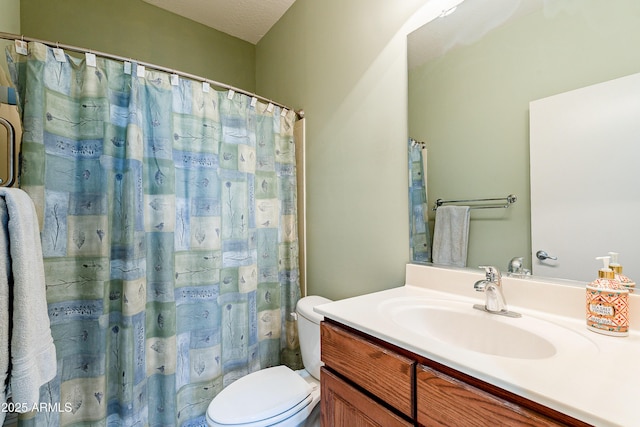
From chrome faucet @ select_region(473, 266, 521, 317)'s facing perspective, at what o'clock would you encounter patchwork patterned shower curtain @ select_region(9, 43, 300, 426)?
The patchwork patterned shower curtain is roughly at 1 o'clock from the chrome faucet.

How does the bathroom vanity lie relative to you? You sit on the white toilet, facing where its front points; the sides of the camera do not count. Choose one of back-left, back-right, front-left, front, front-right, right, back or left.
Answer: left

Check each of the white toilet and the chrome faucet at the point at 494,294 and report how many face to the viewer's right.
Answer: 0

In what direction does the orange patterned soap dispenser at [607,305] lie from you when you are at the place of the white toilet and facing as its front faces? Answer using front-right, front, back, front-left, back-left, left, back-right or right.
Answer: left

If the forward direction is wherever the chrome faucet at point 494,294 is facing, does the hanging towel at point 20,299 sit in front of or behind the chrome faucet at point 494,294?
in front

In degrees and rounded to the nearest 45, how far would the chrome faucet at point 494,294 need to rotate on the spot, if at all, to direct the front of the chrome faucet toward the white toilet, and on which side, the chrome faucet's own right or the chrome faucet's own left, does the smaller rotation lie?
approximately 45° to the chrome faucet's own right

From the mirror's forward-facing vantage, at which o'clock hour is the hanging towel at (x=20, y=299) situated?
The hanging towel is roughly at 12 o'clock from the mirror.
